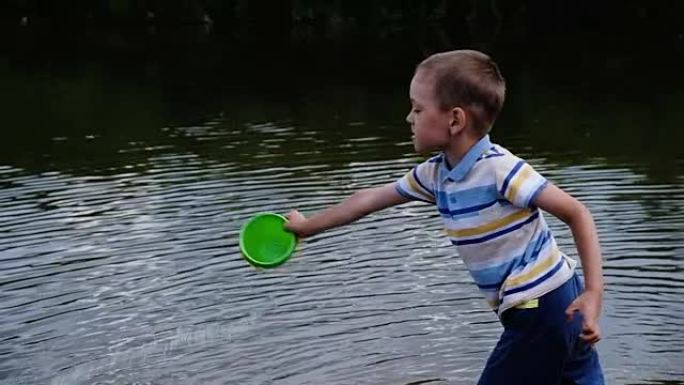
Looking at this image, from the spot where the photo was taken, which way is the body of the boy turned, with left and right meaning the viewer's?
facing the viewer and to the left of the viewer

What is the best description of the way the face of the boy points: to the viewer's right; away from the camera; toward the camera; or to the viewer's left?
to the viewer's left
